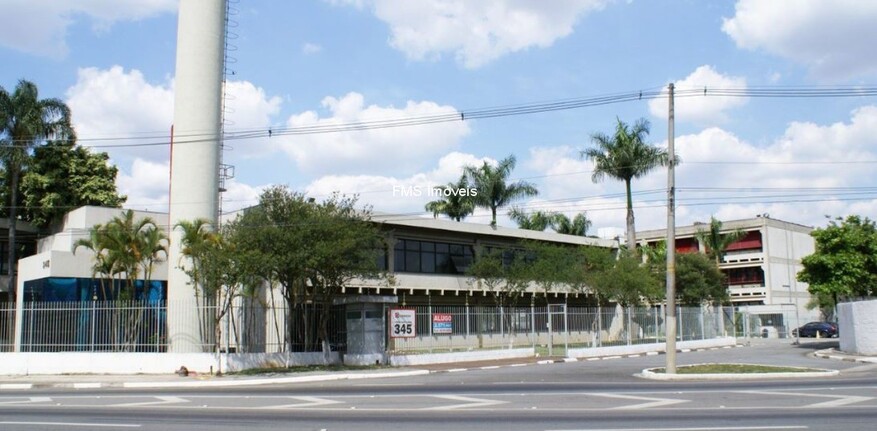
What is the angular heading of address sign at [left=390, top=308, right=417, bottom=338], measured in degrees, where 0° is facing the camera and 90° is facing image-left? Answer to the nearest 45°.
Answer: approximately 0°

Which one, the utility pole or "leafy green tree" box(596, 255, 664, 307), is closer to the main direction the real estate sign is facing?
the utility pole

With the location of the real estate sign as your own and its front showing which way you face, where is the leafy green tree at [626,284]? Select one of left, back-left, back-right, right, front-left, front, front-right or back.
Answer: back-left

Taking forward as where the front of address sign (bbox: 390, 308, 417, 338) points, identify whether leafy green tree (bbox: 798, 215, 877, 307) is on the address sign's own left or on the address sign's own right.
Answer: on the address sign's own left

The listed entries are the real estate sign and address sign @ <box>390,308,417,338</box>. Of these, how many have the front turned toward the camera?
2

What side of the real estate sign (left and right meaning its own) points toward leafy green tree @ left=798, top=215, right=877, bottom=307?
left

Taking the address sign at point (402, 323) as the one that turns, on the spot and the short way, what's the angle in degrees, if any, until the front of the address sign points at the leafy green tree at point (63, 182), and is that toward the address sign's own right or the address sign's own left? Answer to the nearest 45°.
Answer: approximately 135° to the address sign's own right

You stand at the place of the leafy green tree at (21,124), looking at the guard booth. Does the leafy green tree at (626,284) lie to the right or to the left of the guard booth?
left
